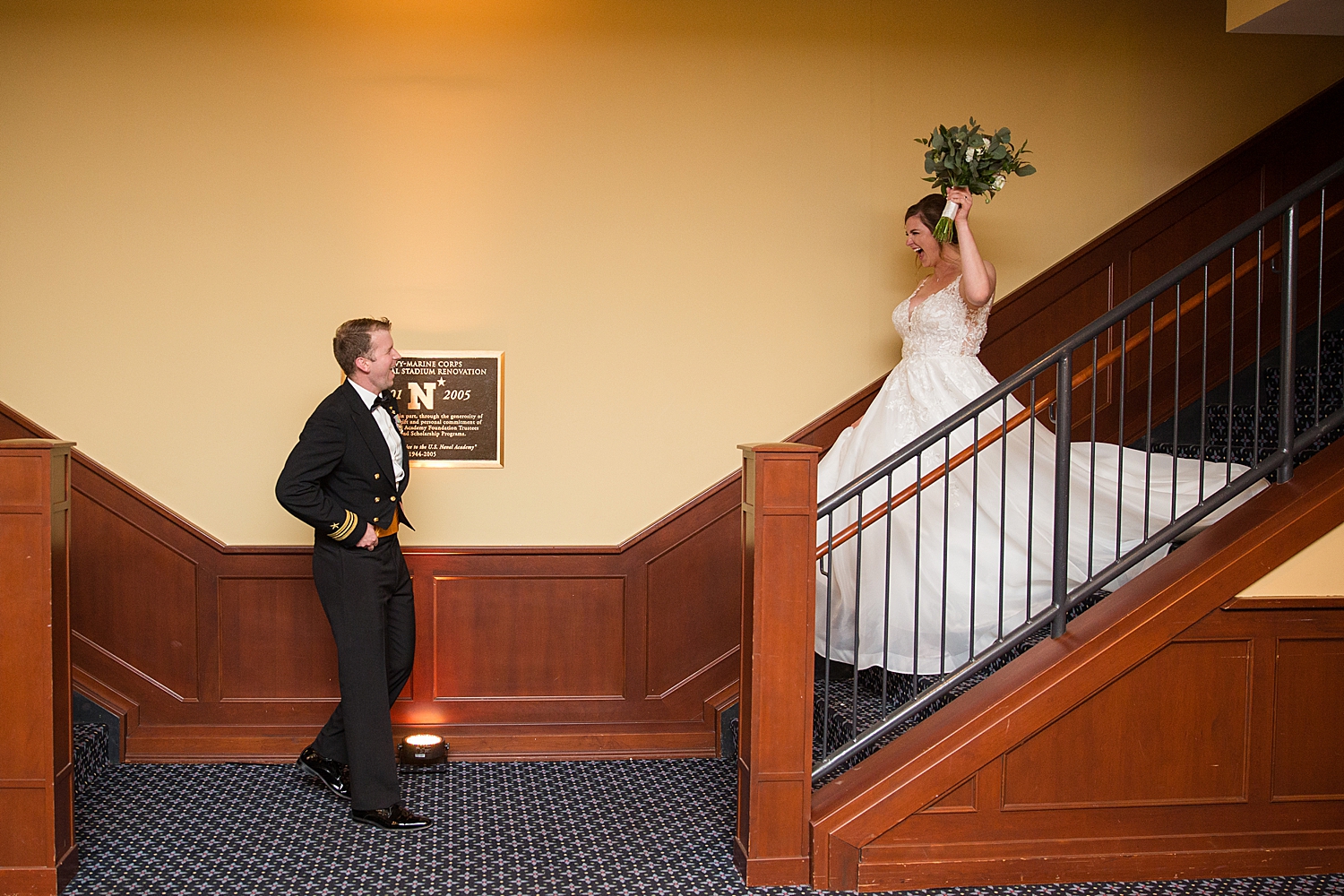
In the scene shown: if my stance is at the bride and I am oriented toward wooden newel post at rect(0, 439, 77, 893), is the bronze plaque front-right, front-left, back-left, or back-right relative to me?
front-right

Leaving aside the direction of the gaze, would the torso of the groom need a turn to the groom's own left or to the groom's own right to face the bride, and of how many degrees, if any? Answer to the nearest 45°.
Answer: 0° — they already face them

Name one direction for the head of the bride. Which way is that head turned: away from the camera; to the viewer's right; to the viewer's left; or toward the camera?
to the viewer's left

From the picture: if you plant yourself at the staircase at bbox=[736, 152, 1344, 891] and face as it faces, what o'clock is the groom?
The groom is roughly at 12 o'clock from the staircase.

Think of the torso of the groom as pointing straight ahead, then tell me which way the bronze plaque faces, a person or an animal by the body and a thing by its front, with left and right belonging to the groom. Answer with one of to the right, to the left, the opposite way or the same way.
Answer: to the right

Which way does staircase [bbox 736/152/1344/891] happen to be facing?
to the viewer's left

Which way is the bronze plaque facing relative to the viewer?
toward the camera

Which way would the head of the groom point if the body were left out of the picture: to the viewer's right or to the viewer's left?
to the viewer's right

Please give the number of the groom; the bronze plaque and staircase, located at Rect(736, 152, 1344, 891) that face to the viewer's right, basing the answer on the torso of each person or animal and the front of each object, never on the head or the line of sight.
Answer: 1

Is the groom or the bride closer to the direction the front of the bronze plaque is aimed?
the groom

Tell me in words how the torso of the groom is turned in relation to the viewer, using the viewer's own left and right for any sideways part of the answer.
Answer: facing to the right of the viewer

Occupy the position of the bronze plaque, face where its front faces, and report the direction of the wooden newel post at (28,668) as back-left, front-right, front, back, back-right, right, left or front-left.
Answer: front-right

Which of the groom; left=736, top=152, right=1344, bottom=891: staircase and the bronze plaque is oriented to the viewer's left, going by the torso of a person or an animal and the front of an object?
the staircase

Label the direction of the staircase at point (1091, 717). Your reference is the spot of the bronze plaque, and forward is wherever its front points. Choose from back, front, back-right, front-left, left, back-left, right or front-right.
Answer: front-left

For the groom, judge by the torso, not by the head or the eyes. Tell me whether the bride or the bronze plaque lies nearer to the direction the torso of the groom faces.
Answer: the bride
